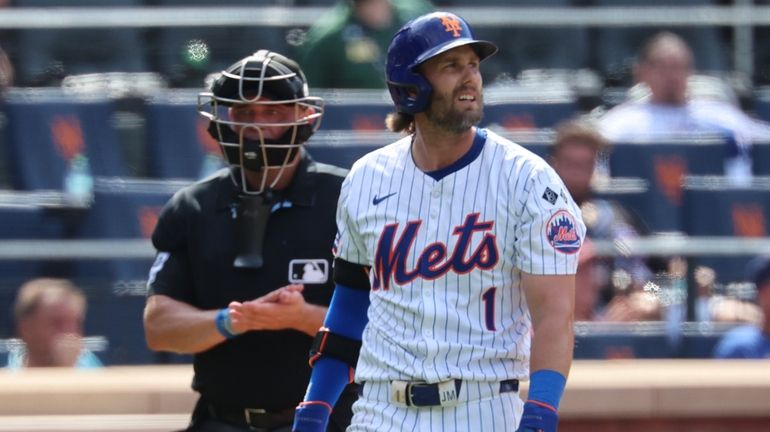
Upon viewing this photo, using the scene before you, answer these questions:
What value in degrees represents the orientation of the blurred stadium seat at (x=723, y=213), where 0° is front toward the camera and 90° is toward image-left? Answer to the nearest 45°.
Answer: approximately 0°

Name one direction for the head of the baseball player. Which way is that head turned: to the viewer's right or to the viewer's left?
to the viewer's right

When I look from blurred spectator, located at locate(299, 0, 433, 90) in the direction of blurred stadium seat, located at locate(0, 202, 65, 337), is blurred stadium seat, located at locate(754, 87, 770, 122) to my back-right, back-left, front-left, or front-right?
back-left
